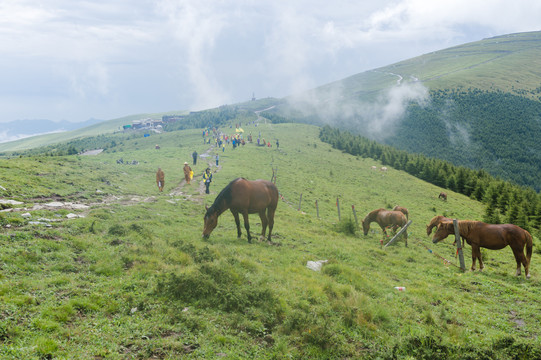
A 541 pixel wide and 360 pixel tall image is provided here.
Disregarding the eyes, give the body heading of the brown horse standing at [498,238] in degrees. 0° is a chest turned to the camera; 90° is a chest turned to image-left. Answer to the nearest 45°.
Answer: approximately 90°

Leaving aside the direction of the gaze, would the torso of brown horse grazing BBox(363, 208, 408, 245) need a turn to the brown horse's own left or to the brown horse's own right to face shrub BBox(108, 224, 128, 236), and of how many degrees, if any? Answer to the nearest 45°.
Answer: approximately 45° to the brown horse's own left

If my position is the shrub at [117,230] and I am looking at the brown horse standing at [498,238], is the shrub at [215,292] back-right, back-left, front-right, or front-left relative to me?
front-right

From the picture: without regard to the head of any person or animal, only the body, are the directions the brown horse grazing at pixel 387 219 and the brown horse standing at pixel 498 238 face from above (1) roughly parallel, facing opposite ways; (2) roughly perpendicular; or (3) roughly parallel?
roughly parallel

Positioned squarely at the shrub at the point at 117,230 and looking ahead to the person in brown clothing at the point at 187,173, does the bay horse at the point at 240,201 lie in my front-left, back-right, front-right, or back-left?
front-right

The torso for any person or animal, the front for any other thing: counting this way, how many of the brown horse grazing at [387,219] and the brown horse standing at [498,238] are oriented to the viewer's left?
2

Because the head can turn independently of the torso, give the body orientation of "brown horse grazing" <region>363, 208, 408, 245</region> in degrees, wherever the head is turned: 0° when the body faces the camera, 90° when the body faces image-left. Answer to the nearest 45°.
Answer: approximately 90°

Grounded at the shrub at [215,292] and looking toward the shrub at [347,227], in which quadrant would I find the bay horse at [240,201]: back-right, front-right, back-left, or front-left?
front-left
